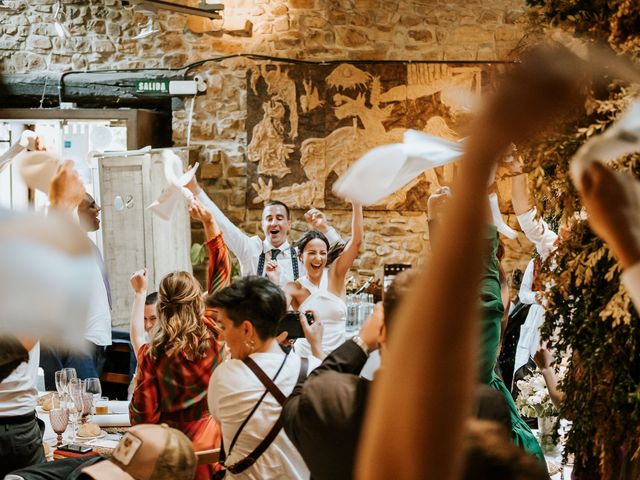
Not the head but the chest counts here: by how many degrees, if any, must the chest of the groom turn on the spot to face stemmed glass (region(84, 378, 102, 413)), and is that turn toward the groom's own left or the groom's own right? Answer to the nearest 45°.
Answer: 0° — they already face it

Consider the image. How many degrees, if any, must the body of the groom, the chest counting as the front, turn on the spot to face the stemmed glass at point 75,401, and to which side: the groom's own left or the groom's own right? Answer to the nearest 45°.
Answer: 0° — they already face it

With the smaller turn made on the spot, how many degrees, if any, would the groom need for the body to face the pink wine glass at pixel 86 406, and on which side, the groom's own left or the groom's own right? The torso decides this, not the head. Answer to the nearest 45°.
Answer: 0° — they already face it

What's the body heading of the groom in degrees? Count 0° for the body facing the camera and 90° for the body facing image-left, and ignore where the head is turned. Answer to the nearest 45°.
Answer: approximately 0°
